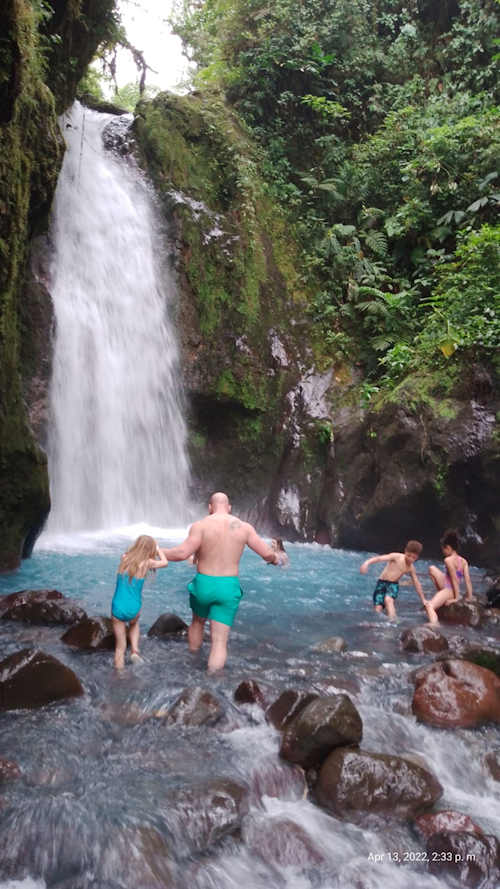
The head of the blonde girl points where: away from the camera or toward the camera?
away from the camera

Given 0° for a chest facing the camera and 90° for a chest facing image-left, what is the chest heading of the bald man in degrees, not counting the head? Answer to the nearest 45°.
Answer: approximately 180°

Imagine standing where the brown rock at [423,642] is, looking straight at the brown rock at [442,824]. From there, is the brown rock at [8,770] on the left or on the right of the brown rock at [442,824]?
right

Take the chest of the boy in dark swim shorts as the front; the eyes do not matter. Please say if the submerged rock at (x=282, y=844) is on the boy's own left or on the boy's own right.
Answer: on the boy's own right

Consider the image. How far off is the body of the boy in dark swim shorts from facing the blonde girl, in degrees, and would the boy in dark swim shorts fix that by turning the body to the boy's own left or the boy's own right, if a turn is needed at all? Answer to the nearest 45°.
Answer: approximately 90° to the boy's own right

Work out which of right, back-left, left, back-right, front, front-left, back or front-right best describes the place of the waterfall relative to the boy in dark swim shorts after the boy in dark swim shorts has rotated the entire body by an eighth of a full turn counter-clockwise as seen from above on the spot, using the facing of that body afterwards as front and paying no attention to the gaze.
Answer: back-left

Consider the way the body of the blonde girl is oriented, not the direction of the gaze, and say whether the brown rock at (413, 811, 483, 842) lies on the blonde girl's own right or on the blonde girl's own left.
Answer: on the blonde girl's own right

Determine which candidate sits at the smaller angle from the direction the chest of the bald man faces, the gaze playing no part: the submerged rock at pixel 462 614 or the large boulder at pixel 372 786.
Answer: the submerged rock

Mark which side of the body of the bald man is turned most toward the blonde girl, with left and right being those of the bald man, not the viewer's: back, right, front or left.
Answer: left

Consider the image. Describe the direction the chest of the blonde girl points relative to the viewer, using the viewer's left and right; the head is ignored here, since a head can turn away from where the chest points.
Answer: facing away from the viewer and to the right of the viewer

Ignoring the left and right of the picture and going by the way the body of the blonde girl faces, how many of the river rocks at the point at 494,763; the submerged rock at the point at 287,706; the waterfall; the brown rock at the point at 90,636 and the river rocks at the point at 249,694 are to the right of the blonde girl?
3

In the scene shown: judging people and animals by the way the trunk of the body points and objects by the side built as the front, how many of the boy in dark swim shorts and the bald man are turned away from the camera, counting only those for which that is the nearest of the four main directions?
1
